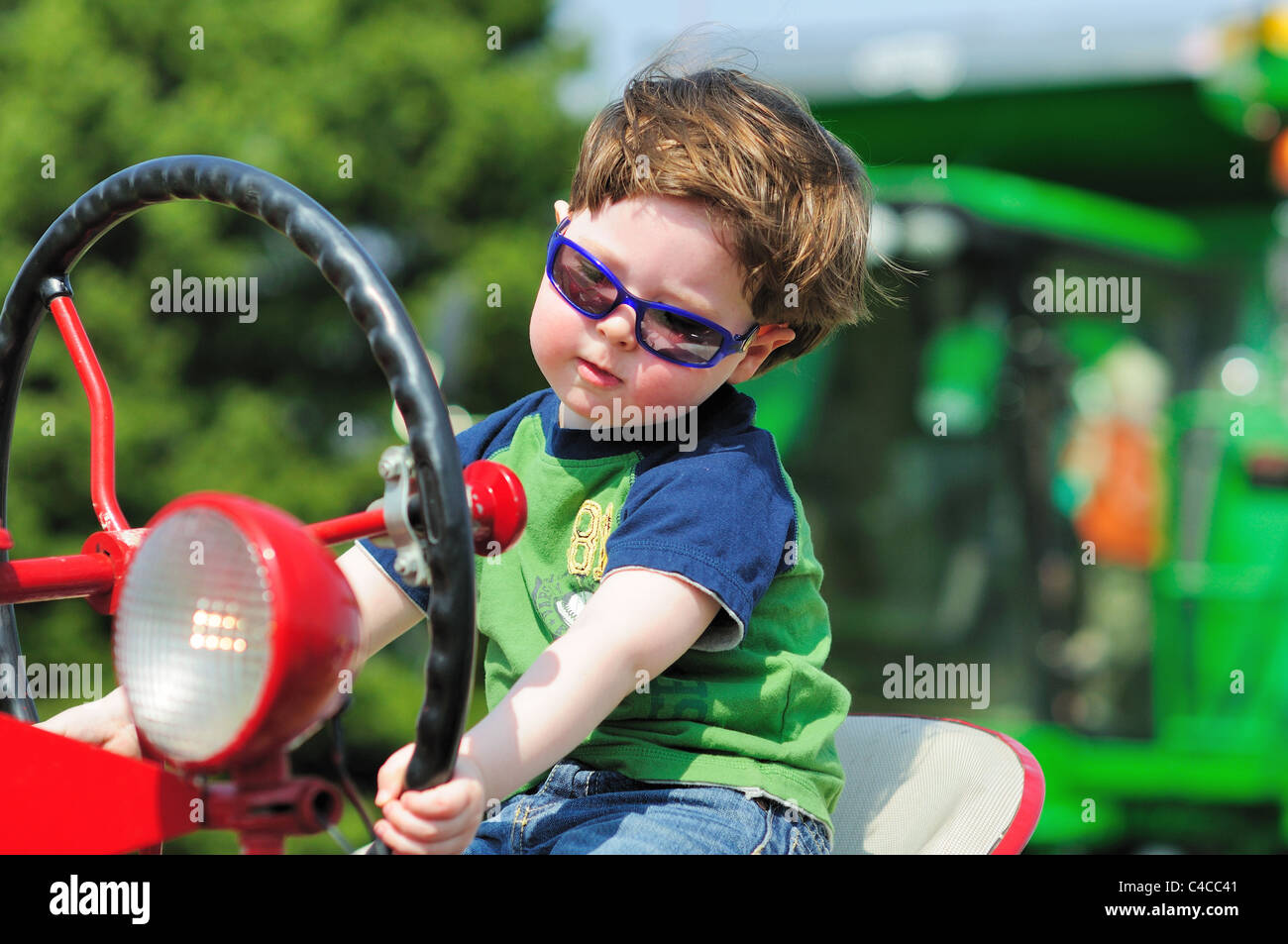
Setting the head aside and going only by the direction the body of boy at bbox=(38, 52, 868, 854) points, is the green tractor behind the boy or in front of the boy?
behind

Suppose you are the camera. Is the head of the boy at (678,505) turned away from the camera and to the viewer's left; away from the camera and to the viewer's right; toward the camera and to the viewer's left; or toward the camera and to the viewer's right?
toward the camera and to the viewer's left

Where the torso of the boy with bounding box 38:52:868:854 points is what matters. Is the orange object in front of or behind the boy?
behind

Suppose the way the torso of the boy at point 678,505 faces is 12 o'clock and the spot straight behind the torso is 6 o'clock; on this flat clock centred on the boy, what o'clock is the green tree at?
The green tree is roughly at 4 o'clock from the boy.

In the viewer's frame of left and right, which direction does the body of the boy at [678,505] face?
facing the viewer and to the left of the viewer
